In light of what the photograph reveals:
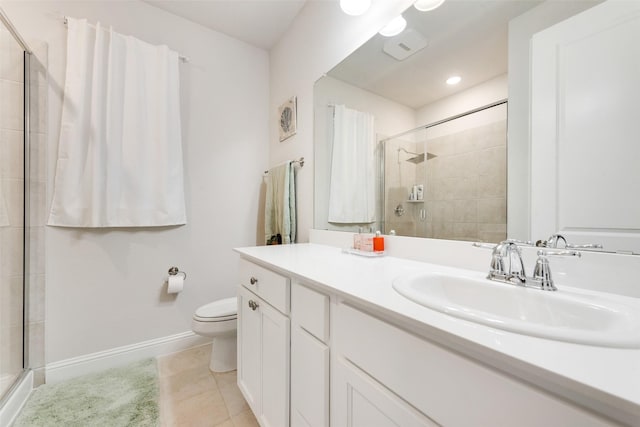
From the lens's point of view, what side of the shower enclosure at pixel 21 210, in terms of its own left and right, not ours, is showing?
right

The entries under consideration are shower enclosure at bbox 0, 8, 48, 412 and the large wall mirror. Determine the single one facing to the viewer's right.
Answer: the shower enclosure

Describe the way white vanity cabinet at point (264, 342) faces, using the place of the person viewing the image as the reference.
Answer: facing to the left of the viewer

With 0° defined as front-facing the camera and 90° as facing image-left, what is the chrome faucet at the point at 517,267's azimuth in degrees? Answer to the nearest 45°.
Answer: approximately 45°

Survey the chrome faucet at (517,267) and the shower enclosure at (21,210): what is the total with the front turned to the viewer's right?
1

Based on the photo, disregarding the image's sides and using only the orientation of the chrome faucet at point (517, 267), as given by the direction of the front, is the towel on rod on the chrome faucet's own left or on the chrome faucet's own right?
on the chrome faucet's own right

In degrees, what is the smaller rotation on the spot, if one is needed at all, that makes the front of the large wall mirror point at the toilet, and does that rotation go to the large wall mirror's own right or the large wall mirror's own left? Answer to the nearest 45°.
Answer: approximately 45° to the large wall mirror's own right

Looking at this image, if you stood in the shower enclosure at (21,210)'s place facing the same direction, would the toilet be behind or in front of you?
in front

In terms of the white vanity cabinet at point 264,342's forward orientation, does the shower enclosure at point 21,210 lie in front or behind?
in front

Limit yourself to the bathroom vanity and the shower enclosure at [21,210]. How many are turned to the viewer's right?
1

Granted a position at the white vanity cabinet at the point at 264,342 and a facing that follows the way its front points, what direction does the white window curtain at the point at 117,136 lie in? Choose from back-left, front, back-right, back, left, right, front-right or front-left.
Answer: front-right
